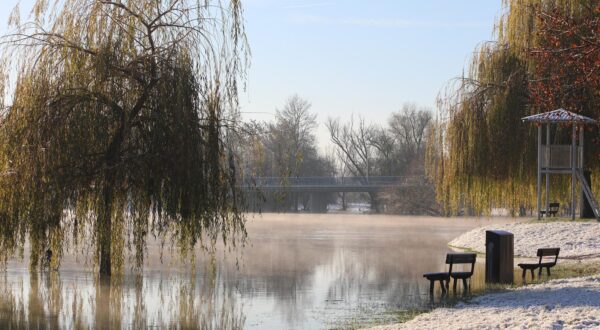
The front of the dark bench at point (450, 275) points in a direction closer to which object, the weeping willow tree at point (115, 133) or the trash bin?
the weeping willow tree

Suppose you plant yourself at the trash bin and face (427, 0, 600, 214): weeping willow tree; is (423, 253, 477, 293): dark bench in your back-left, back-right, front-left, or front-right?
back-left
